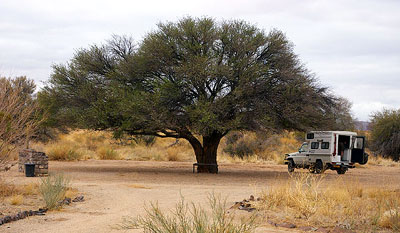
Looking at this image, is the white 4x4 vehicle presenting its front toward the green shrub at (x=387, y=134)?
no

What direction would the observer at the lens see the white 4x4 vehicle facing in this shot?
facing away from the viewer and to the left of the viewer

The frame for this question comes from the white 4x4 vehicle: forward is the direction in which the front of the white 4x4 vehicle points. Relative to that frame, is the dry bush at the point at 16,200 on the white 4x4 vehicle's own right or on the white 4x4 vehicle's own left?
on the white 4x4 vehicle's own left

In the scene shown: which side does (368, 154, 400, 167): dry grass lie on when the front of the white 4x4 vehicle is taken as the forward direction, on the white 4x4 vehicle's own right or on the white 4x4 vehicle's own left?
on the white 4x4 vehicle's own right

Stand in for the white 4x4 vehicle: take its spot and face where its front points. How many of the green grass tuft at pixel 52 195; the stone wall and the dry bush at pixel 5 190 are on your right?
0

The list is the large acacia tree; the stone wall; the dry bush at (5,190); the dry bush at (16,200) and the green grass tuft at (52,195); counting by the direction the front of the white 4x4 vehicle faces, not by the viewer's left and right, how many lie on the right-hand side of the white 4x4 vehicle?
0

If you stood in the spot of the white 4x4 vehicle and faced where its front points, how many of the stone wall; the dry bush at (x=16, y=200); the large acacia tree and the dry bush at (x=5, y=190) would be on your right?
0

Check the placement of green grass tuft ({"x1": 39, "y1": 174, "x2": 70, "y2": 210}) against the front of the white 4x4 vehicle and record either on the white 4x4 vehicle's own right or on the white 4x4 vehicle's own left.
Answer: on the white 4x4 vehicle's own left
